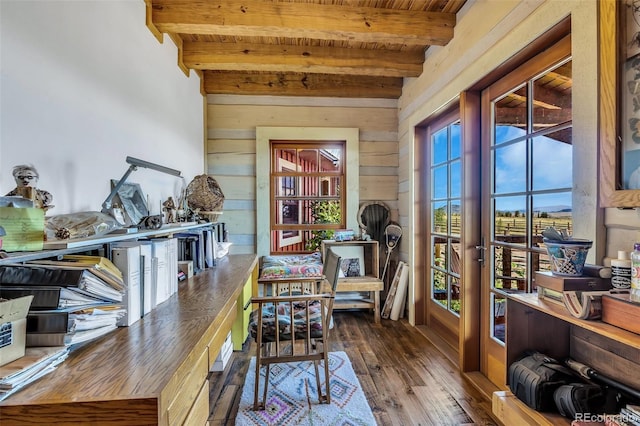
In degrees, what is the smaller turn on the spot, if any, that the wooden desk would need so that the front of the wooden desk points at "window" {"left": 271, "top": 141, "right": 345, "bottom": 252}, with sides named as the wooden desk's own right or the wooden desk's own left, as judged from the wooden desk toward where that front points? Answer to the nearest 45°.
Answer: approximately 45° to the wooden desk's own left

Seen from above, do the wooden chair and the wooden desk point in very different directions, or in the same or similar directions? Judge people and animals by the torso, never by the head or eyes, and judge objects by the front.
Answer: very different directions

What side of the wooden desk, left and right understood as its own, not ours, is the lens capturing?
right

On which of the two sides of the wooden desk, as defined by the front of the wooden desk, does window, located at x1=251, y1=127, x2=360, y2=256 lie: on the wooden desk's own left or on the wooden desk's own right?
on the wooden desk's own left
